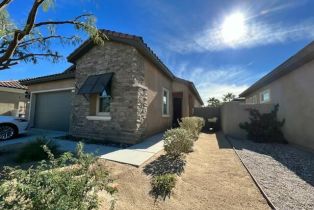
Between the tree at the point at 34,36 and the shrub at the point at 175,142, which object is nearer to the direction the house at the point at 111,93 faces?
the tree

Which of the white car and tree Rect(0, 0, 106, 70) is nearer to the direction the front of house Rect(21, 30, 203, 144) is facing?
the tree

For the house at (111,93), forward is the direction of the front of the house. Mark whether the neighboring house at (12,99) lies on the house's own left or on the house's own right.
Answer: on the house's own right

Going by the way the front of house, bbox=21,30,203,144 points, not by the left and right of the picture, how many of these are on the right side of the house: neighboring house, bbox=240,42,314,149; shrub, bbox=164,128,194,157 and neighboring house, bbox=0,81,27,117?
1

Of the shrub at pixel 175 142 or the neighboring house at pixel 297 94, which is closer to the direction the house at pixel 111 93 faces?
the shrub

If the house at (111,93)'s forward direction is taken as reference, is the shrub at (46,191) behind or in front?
in front

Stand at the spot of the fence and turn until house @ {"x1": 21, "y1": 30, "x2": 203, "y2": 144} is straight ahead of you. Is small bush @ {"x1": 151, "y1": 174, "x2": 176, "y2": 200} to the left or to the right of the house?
left

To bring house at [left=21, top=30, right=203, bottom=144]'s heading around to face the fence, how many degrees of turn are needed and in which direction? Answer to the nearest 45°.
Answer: approximately 135° to its left

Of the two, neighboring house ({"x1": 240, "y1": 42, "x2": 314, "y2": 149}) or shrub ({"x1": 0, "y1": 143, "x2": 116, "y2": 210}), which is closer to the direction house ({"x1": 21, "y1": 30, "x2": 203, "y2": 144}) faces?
the shrub

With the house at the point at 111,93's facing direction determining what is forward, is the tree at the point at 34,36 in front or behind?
in front

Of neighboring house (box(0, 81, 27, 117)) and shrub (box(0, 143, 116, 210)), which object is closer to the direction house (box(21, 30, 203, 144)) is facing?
the shrub

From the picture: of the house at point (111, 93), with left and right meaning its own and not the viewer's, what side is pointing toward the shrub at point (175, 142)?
left

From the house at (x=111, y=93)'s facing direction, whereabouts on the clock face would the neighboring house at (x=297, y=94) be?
The neighboring house is roughly at 8 o'clock from the house.
